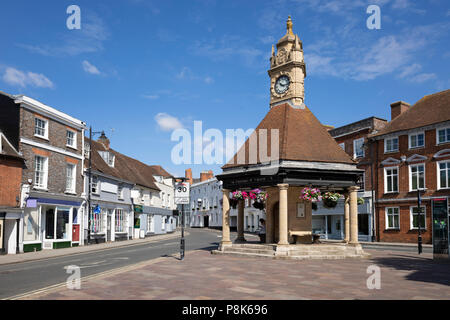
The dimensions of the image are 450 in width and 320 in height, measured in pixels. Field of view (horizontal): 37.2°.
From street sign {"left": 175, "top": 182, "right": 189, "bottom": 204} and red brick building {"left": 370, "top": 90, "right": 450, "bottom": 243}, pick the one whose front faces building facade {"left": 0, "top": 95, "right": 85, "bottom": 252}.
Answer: the red brick building

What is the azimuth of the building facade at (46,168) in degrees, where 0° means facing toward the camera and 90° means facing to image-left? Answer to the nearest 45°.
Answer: approximately 315°

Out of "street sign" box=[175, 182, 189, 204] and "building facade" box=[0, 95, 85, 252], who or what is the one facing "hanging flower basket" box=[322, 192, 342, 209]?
the building facade

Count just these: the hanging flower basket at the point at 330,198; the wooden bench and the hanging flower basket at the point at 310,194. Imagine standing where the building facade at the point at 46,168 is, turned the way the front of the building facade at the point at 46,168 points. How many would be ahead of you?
3

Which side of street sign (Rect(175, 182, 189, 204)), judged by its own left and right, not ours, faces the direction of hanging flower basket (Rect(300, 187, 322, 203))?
left

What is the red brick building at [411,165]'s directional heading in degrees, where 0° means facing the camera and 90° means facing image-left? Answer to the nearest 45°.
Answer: approximately 45°

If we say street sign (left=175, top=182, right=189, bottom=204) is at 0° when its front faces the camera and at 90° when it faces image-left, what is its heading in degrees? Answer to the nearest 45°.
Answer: approximately 0°
